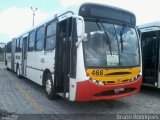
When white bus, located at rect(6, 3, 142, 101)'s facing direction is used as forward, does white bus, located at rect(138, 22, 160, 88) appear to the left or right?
on its left

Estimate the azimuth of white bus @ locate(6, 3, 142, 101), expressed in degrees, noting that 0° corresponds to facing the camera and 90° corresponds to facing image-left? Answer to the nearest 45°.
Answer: approximately 315°
